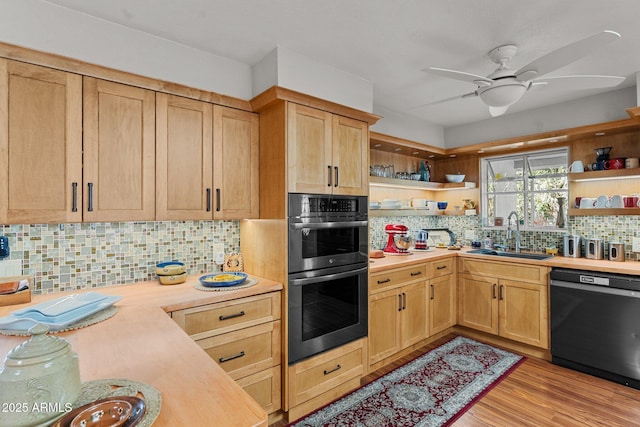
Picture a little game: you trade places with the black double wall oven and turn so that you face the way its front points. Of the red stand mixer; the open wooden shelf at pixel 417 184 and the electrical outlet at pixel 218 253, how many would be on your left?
2

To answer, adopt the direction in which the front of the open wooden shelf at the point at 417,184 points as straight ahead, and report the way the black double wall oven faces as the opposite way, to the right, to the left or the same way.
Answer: the same way

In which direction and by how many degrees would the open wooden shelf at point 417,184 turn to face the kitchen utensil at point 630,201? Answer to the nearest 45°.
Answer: approximately 45° to its left

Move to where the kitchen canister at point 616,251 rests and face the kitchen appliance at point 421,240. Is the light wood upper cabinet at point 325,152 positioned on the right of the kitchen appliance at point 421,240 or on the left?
left

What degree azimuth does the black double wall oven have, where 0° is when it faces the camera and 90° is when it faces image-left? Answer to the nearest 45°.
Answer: approximately 315°

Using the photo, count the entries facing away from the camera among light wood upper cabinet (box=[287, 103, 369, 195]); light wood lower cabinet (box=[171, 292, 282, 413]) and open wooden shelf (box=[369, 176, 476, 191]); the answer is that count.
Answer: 0

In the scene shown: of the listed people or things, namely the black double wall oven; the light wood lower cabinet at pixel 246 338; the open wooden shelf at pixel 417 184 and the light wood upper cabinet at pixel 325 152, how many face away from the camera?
0

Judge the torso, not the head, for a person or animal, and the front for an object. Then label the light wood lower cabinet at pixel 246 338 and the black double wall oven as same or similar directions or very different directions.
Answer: same or similar directions

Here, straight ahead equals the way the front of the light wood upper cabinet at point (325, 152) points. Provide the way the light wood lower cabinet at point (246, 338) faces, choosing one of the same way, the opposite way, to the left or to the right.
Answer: the same way

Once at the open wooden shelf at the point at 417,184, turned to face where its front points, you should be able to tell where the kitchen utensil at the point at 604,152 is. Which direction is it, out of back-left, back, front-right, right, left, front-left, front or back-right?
front-left

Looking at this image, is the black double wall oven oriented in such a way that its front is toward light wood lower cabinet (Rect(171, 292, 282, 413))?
no

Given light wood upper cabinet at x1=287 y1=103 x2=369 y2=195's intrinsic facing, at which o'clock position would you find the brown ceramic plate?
The brown ceramic plate is roughly at 2 o'clock from the light wood upper cabinet.

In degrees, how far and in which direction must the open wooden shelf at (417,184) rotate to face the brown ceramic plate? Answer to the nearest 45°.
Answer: approximately 45° to its right

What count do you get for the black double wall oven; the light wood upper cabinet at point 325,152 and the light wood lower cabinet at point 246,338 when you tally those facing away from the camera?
0
